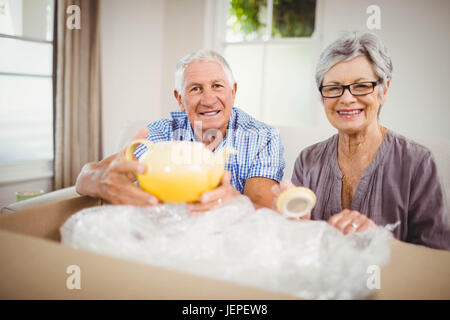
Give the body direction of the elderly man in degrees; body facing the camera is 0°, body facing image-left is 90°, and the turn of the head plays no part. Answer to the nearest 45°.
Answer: approximately 0°

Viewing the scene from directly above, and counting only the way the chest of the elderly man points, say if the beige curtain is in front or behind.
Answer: behind

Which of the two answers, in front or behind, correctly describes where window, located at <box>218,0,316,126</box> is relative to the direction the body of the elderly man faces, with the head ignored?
behind

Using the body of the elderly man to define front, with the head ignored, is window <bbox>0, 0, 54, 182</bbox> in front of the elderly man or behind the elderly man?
behind

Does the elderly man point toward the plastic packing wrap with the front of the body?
yes
